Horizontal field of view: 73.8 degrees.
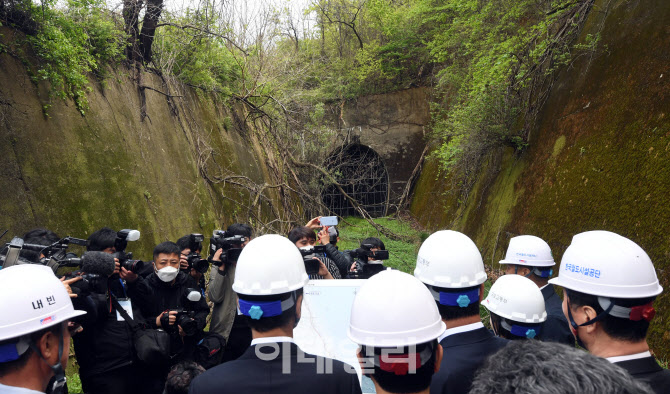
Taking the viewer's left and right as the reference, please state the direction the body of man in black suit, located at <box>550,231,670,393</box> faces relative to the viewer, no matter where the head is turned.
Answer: facing away from the viewer and to the left of the viewer

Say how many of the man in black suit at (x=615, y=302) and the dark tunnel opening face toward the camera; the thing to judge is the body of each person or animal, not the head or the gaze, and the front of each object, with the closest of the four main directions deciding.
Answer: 1

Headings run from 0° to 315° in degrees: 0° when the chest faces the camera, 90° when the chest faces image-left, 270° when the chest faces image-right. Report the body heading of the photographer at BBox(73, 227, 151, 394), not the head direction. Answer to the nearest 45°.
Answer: approximately 315°

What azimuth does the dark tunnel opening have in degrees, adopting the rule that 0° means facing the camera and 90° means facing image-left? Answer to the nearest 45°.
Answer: approximately 0°

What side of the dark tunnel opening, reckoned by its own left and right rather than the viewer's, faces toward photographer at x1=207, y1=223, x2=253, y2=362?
front

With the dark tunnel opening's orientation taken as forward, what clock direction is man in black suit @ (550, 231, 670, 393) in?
The man in black suit is roughly at 12 o'clock from the dark tunnel opening.

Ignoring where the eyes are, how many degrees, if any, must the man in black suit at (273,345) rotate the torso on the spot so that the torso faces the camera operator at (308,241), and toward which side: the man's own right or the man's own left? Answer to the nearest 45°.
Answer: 0° — they already face them

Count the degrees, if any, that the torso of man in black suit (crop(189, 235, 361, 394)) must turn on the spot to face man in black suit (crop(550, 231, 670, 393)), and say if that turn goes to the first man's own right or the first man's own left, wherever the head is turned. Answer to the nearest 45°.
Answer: approximately 90° to the first man's own right

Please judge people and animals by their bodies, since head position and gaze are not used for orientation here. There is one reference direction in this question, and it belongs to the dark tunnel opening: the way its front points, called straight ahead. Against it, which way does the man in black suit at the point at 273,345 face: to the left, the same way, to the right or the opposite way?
the opposite way

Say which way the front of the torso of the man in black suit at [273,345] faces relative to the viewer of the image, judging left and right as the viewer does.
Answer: facing away from the viewer

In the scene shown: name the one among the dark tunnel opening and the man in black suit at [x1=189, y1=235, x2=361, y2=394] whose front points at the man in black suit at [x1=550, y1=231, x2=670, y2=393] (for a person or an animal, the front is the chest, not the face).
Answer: the dark tunnel opening

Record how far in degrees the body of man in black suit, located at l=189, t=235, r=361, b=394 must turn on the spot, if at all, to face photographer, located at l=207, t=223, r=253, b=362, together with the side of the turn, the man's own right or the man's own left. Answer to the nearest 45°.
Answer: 0° — they already face them

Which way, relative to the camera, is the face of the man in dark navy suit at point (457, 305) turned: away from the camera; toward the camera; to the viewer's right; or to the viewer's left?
away from the camera
